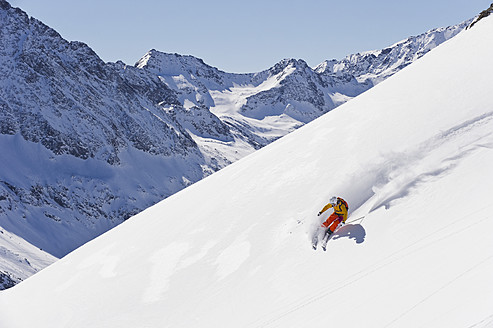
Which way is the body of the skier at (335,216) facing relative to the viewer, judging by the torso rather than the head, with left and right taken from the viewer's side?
facing the viewer and to the left of the viewer
